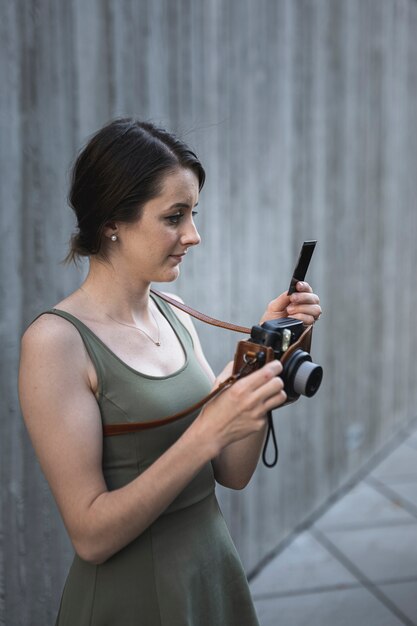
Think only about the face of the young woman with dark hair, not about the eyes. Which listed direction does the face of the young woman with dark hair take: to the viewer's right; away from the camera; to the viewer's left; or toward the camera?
to the viewer's right
